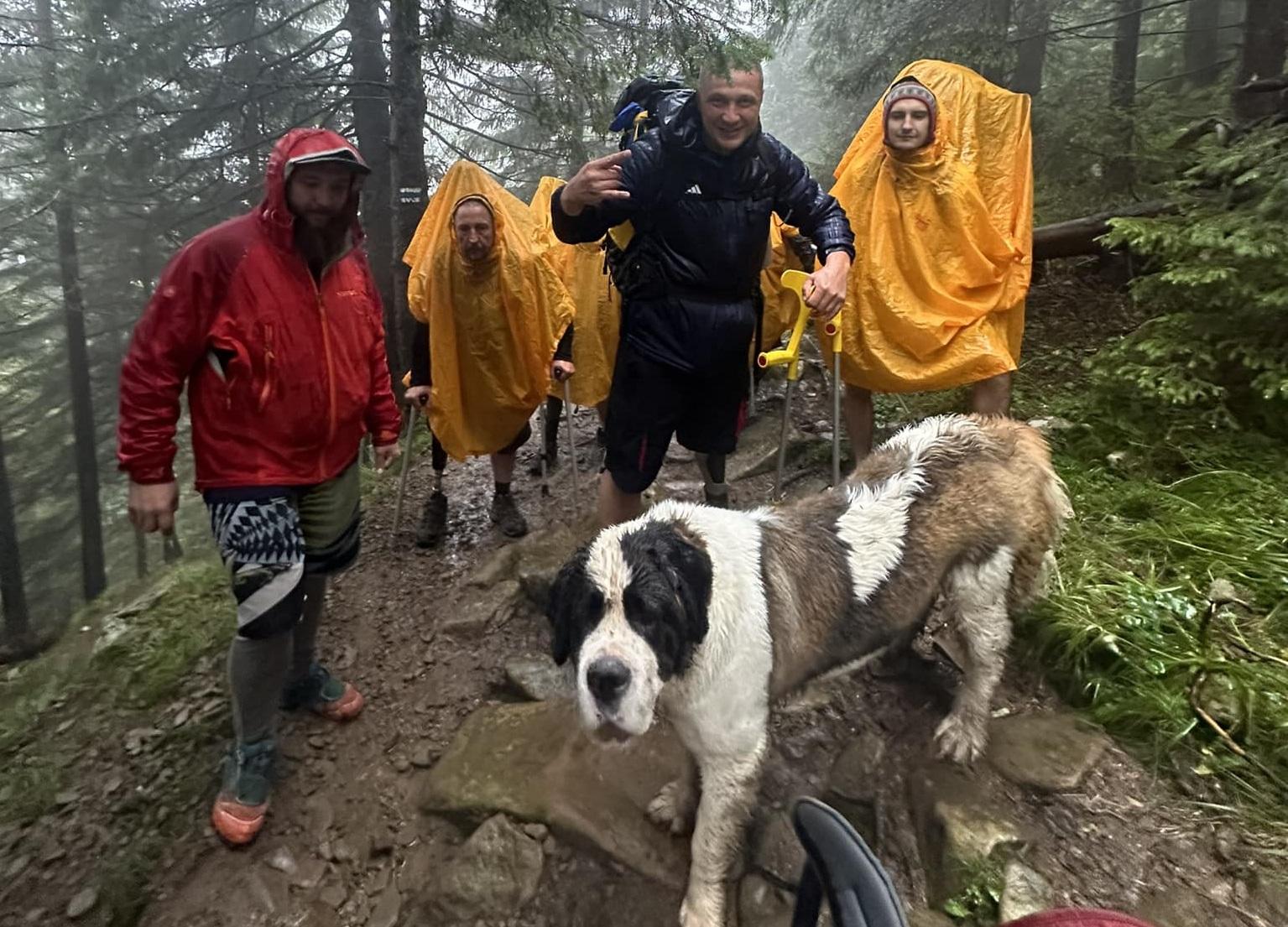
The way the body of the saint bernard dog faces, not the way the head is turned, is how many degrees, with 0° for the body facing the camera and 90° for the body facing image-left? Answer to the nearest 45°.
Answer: approximately 45°

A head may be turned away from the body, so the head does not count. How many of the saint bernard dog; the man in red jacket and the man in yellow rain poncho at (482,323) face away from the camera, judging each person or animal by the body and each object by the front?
0

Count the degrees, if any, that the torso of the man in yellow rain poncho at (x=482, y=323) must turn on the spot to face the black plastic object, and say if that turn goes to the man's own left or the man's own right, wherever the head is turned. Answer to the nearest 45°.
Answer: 0° — they already face it

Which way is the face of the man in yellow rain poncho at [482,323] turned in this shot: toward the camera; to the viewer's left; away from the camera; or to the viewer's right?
toward the camera

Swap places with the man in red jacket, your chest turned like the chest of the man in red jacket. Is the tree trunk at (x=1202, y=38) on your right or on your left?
on your left

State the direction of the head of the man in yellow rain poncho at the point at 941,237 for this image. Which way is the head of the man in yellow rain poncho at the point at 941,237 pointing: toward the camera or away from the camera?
toward the camera

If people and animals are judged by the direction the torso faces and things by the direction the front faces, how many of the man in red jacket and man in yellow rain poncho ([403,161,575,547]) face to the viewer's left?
0

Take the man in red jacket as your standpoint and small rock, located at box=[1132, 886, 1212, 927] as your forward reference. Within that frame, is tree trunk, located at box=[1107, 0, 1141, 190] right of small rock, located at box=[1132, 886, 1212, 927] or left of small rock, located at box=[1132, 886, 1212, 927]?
left

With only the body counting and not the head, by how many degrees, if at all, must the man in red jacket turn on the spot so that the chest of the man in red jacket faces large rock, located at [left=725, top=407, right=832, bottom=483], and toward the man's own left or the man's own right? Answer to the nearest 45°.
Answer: approximately 90° to the man's own left

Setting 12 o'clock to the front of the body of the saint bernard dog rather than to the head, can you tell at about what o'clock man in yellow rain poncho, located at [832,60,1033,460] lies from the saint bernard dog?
The man in yellow rain poncho is roughly at 5 o'clock from the saint bernard dog.

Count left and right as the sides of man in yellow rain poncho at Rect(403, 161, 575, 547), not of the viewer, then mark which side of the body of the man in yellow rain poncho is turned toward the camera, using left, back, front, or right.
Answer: front

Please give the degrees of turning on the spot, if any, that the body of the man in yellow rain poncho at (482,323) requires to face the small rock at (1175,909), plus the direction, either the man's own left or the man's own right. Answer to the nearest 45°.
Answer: approximately 45° to the man's own left

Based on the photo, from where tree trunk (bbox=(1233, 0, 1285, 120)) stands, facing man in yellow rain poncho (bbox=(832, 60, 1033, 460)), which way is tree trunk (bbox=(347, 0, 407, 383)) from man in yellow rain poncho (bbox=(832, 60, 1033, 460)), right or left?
right

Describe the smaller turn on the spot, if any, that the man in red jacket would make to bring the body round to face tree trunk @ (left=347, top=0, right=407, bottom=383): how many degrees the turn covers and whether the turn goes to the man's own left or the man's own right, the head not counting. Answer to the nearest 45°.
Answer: approximately 135° to the man's own left

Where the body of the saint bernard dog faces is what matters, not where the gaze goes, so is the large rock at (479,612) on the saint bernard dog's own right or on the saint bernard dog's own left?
on the saint bernard dog's own right

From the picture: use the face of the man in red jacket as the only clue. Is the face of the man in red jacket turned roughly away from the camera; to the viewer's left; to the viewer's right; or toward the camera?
toward the camera
